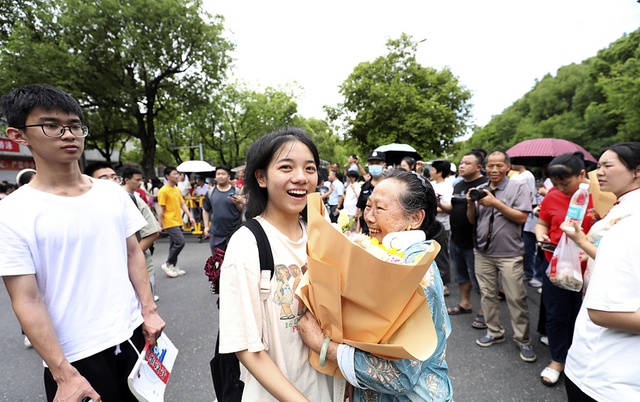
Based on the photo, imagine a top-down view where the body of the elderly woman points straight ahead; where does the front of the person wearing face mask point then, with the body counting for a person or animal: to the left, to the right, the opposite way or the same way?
to the left

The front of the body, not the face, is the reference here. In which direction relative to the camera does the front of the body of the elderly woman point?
to the viewer's left

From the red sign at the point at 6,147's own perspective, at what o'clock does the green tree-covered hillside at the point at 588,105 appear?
The green tree-covered hillside is roughly at 10 o'clock from the red sign.

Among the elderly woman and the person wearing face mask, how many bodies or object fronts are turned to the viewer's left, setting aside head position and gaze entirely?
1

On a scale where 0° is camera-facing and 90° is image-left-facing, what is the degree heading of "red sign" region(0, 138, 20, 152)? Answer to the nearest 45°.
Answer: approximately 0°

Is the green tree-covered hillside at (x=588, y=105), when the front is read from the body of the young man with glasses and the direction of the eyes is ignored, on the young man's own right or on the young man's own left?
on the young man's own left

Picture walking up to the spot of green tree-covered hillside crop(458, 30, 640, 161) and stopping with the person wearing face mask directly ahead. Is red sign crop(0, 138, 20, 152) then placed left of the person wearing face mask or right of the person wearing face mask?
right
